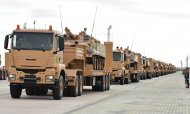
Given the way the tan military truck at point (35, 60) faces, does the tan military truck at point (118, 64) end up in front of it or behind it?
behind

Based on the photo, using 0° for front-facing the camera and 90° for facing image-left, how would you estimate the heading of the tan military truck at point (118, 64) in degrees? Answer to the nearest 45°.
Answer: approximately 45°

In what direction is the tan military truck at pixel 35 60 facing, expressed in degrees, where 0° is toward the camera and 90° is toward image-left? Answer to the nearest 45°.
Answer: approximately 45°
